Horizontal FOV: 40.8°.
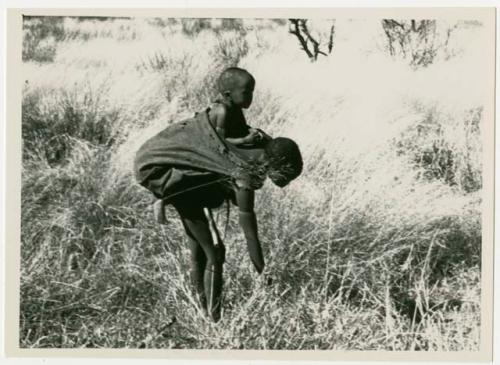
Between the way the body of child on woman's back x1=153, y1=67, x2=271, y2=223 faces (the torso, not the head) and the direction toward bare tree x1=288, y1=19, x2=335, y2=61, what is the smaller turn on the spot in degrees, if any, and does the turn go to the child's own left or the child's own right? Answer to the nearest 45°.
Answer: approximately 45° to the child's own left

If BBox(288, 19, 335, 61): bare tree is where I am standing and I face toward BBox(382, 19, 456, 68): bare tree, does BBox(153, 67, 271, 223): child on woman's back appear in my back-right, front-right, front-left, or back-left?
back-right

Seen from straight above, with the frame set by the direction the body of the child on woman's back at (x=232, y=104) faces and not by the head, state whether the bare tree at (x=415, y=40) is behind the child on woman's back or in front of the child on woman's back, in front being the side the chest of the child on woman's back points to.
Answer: in front

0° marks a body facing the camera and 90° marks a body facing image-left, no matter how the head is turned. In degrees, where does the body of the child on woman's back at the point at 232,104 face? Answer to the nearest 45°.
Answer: approximately 270°
